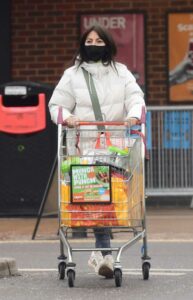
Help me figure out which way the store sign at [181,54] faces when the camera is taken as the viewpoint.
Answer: facing the viewer

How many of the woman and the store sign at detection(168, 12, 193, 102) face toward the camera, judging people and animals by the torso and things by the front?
2

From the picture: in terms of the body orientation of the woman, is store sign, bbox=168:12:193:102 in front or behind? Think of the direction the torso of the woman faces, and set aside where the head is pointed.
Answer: behind

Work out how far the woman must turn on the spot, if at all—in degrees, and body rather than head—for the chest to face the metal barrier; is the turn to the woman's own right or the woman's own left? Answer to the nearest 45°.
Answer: approximately 180°

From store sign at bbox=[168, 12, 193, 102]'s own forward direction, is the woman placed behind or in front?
in front

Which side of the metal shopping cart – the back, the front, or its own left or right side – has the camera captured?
front

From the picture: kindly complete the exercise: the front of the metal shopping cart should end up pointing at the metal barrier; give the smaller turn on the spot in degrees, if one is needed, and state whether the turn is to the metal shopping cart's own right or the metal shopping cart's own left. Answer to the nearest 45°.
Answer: approximately 180°

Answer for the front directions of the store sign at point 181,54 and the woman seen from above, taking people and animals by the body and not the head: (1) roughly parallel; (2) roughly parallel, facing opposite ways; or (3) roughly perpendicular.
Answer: roughly parallel

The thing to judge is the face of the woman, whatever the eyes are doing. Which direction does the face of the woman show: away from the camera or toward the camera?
toward the camera

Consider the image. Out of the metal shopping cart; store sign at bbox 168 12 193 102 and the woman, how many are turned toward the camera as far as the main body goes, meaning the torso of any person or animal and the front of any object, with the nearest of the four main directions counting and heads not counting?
3

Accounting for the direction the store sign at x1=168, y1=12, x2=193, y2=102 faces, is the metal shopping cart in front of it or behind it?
in front
